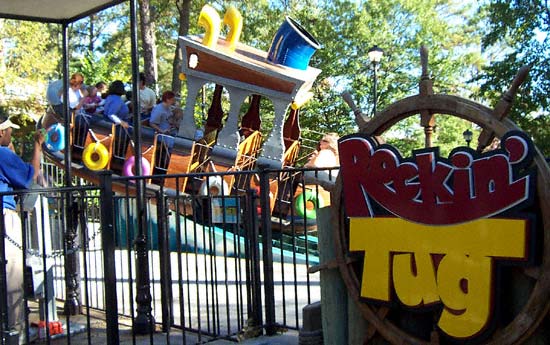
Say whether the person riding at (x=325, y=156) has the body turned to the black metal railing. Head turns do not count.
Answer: no

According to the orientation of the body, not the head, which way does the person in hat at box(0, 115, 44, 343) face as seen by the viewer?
to the viewer's right

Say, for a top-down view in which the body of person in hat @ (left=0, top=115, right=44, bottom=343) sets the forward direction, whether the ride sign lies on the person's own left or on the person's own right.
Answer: on the person's own right

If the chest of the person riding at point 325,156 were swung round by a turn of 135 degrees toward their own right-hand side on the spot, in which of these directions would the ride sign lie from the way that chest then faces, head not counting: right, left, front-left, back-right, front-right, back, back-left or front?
back-right

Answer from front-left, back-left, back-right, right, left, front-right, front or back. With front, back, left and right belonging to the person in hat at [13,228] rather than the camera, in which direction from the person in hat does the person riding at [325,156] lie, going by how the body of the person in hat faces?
front-left

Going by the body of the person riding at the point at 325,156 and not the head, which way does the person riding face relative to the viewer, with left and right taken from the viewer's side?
facing to the left of the viewer

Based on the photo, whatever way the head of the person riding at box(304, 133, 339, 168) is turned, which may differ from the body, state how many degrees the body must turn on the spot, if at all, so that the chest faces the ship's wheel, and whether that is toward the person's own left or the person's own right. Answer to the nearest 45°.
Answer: approximately 90° to the person's own left
